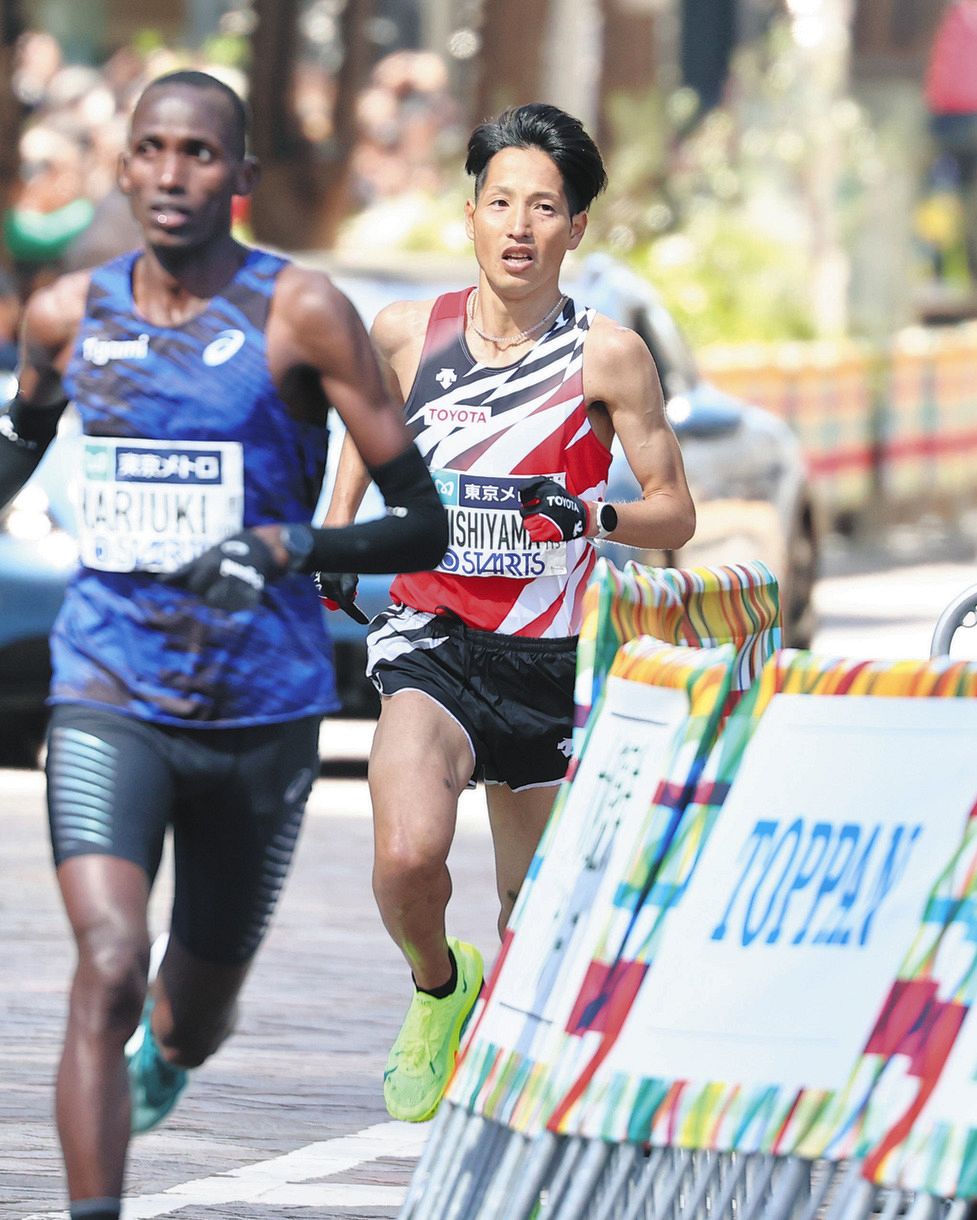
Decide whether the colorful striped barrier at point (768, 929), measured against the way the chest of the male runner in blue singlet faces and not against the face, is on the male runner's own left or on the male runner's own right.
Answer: on the male runner's own left

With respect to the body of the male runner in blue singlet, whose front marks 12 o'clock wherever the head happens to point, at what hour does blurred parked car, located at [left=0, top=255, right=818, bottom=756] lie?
The blurred parked car is roughly at 5 o'clock from the male runner in blue singlet.

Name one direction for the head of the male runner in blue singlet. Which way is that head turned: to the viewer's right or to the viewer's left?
to the viewer's left

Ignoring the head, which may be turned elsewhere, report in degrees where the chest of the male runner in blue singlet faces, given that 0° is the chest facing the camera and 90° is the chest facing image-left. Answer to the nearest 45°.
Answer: approximately 45°

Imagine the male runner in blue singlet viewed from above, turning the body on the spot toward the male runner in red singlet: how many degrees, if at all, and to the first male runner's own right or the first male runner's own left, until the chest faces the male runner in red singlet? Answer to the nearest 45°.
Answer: approximately 180°

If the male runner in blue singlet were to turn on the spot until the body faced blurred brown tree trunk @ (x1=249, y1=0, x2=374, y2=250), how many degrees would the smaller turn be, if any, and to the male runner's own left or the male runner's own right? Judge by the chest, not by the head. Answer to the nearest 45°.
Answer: approximately 135° to the male runner's own right
